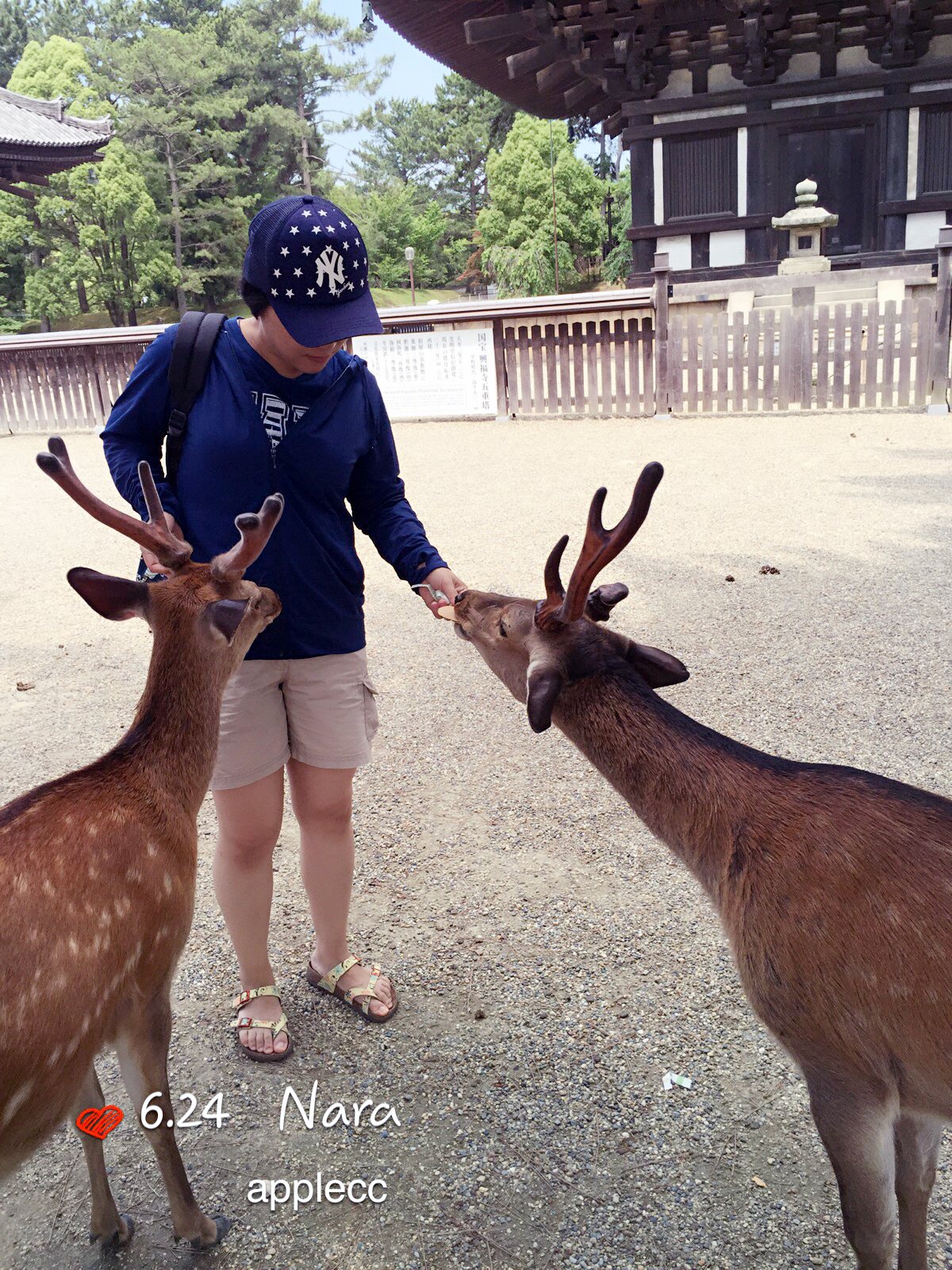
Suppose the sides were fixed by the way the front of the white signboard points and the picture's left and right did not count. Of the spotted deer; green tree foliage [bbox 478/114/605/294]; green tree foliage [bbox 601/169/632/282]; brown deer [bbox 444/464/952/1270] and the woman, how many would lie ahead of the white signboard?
3

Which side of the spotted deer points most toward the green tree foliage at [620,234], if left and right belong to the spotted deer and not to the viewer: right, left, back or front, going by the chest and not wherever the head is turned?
front

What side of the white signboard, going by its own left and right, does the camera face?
front

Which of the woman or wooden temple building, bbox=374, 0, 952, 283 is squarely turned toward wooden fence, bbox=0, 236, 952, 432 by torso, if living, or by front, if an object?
the wooden temple building

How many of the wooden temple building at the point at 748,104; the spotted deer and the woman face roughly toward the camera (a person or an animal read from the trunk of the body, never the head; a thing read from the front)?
2

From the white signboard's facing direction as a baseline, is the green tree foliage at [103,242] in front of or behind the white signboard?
behind

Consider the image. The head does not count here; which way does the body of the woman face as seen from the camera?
toward the camera

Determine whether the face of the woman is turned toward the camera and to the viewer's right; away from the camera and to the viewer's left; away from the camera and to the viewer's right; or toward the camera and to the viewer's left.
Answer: toward the camera and to the viewer's right

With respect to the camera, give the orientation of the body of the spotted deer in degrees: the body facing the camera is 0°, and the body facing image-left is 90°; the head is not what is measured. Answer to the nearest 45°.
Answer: approximately 225°

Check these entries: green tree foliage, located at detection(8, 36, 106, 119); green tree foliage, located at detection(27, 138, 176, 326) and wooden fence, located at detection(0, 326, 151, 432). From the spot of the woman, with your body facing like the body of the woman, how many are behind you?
3

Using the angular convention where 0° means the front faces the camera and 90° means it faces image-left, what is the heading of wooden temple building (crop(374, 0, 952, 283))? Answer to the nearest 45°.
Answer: approximately 0°

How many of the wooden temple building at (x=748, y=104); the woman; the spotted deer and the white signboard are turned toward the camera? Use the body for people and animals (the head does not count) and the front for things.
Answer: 3

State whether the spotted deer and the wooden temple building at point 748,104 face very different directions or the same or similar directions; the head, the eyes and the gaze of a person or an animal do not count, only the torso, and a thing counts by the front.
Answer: very different directions

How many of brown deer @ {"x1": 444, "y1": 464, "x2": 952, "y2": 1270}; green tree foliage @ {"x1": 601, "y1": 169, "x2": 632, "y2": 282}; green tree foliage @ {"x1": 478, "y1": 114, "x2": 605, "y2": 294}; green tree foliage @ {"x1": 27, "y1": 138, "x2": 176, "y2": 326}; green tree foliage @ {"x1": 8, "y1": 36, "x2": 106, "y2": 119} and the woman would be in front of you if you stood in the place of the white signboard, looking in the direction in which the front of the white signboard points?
2

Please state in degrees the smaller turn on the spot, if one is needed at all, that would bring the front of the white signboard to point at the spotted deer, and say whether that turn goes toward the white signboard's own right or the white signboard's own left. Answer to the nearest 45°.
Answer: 0° — it already faces it

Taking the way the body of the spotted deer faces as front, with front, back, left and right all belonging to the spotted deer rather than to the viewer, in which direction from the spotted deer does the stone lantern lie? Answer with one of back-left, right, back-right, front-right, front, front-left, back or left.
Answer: front
